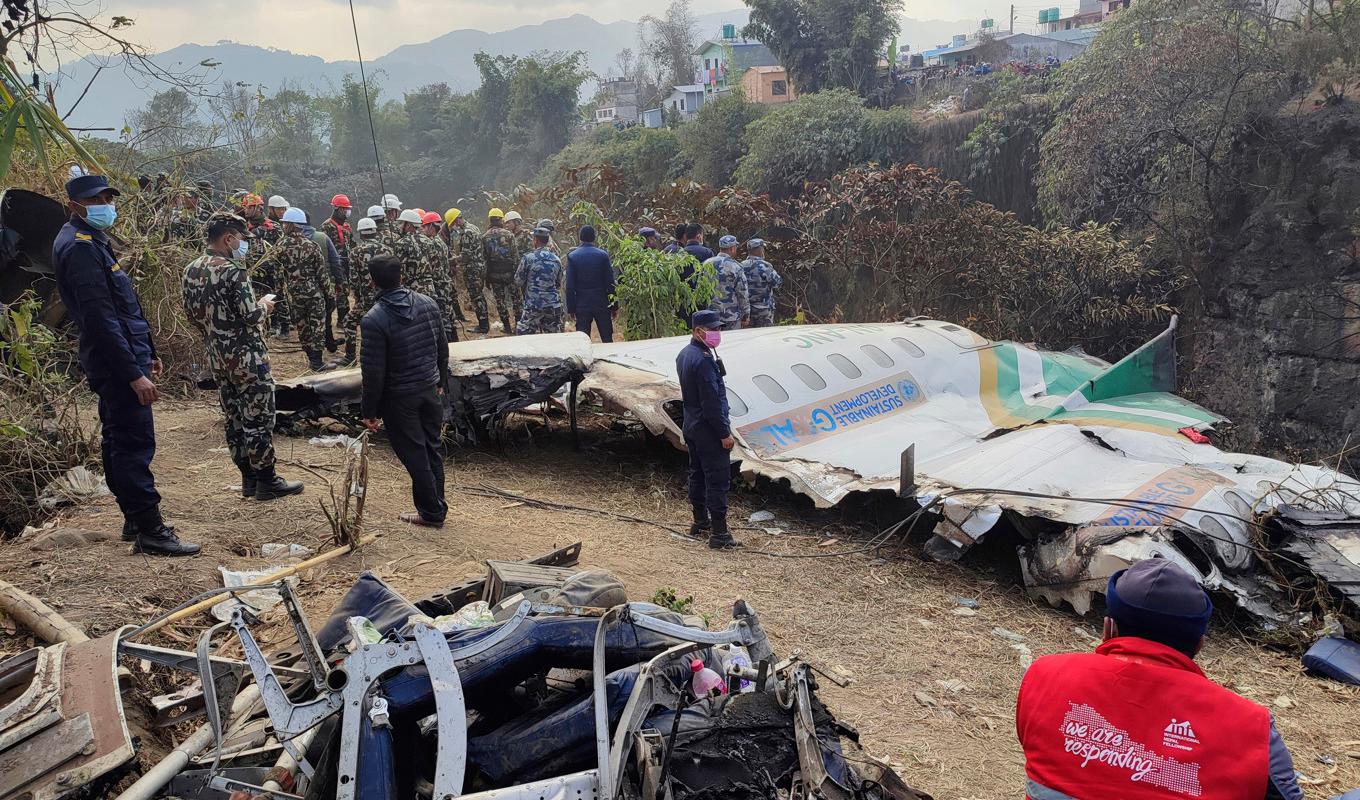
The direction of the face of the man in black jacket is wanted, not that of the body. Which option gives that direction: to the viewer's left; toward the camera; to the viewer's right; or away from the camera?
away from the camera

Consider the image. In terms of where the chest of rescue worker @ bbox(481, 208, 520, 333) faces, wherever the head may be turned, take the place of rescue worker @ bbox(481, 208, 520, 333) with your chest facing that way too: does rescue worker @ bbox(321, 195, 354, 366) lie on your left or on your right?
on your left

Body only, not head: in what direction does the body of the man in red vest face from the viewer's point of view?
away from the camera

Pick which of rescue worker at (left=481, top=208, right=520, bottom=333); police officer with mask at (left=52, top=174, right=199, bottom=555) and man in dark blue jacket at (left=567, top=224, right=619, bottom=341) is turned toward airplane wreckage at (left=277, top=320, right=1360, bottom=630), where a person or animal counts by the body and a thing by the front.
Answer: the police officer with mask

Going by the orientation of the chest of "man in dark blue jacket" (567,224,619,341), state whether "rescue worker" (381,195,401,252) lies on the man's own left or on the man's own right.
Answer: on the man's own left

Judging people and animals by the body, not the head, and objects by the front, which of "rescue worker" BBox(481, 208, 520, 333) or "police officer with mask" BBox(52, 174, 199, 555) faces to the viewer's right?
the police officer with mask

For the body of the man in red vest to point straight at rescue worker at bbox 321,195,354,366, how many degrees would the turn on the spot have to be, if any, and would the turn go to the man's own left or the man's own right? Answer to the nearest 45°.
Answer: approximately 45° to the man's own left

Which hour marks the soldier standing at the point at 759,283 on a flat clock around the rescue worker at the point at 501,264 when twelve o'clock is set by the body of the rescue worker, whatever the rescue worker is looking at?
The soldier standing is roughly at 4 o'clock from the rescue worker.

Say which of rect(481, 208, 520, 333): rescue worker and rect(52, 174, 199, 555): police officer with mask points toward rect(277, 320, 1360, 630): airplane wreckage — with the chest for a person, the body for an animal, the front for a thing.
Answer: the police officer with mask

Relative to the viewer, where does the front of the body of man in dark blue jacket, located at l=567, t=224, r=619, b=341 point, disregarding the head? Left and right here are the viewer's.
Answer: facing away from the viewer

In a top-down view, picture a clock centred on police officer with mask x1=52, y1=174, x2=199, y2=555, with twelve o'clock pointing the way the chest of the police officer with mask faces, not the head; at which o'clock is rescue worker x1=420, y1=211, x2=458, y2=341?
The rescue worker is roughly at 10 o'clock from the police officer with mask.

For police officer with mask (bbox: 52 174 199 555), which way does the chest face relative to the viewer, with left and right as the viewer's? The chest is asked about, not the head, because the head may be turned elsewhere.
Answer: facing to the right of the viewer

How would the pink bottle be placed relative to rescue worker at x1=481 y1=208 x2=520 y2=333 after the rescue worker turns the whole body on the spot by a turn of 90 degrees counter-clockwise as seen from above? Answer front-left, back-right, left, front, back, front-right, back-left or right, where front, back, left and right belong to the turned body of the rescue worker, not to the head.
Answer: left

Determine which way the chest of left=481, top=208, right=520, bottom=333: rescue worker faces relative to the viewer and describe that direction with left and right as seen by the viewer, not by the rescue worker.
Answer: facing away from the viewer

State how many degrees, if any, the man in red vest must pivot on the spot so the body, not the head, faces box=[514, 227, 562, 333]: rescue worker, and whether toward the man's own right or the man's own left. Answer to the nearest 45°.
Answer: approximately 45° to the man's own left
